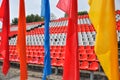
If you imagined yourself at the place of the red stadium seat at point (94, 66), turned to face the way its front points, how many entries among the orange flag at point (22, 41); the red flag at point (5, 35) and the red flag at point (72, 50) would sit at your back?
0

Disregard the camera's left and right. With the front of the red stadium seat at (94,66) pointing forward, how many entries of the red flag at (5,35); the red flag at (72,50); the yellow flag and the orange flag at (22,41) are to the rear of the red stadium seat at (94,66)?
0

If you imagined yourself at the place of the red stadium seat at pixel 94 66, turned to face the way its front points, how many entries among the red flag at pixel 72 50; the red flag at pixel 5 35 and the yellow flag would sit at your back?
0

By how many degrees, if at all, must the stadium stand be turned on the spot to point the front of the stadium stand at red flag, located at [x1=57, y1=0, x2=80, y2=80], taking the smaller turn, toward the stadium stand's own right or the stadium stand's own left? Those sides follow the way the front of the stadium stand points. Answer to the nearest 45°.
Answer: approximately 45° to the stadium stand's own left

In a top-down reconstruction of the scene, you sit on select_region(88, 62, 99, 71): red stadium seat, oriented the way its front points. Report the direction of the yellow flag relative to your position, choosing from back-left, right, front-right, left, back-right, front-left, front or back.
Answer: front-left

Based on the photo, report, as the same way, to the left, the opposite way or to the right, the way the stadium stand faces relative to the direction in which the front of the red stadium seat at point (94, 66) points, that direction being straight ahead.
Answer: the same way

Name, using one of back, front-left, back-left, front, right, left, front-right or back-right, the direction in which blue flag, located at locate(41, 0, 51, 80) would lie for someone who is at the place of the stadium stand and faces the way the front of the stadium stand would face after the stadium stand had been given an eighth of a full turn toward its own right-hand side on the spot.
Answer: left

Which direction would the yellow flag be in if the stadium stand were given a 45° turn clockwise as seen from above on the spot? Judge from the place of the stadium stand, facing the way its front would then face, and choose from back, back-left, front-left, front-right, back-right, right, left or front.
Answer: left

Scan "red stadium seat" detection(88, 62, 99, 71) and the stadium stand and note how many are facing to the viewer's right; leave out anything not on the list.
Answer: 0

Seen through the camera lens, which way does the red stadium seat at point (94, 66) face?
facing the viewer and to the left of the viewer

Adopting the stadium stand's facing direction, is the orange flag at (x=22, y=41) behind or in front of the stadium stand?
in front

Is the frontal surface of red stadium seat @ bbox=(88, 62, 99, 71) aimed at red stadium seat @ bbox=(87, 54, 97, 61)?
no

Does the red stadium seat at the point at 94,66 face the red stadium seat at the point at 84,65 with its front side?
no
